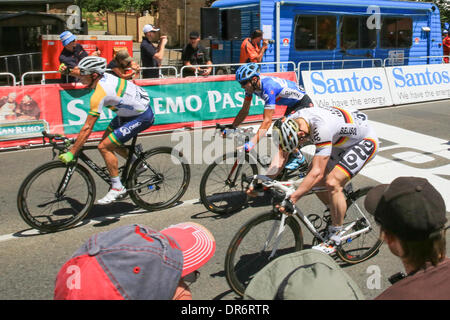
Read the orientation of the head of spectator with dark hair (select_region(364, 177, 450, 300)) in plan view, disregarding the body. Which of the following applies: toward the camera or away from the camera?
away from the camera

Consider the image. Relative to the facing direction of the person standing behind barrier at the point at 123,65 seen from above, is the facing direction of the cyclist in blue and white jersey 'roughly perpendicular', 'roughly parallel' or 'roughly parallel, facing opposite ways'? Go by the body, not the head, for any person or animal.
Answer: roughly perpendicular

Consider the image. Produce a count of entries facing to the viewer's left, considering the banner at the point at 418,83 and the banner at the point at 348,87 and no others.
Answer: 0

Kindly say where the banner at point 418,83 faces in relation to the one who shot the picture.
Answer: facing the viewer

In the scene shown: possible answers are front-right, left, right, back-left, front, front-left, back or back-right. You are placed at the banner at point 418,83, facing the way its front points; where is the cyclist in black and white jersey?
front

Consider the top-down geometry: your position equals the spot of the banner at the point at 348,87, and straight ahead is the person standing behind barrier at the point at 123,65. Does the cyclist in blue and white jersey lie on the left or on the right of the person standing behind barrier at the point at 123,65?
left

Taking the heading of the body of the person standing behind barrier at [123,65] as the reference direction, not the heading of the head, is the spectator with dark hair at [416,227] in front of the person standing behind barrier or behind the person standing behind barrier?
in front

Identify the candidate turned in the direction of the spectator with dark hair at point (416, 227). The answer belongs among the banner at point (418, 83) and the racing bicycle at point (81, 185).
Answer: the banner

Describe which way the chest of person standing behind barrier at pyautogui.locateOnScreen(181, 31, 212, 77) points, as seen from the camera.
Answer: toward the camera

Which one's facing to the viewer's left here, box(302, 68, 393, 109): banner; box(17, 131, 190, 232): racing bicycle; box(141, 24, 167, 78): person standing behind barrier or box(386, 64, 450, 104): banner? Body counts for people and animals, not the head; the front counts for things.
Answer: the racing bicycle

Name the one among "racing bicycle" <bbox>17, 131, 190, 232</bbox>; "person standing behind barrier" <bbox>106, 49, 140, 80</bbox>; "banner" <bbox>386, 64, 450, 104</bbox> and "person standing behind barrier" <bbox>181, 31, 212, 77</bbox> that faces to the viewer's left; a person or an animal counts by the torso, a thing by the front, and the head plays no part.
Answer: the racing bicycle

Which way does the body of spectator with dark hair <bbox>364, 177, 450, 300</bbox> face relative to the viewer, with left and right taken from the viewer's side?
facing away from the viewer and to the left of the viewer

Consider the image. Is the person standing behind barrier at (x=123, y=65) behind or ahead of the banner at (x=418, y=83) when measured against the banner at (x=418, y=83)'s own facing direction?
behind
